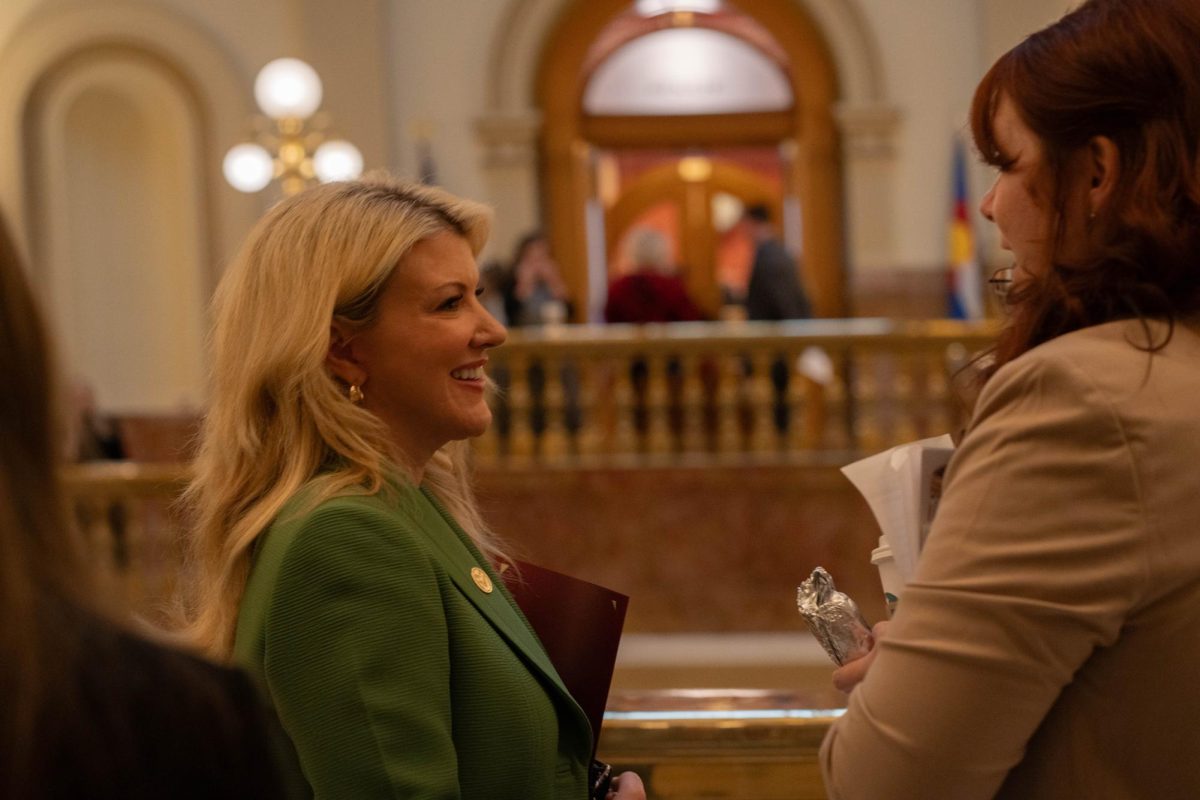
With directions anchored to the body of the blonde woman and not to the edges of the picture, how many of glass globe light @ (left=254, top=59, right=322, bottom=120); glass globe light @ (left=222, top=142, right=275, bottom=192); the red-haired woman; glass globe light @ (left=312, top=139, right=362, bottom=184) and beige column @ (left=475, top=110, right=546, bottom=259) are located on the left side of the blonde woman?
4

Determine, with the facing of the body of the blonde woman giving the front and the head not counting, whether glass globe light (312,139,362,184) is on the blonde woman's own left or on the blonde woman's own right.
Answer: on the blonde woman's own left

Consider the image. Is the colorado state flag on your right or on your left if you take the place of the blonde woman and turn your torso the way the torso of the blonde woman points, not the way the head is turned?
on your left

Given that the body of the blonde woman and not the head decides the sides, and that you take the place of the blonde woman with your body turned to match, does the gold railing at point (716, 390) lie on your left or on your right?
on your left

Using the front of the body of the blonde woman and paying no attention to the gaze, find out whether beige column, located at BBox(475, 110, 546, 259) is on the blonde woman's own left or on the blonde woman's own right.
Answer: on the blonde woman's own left

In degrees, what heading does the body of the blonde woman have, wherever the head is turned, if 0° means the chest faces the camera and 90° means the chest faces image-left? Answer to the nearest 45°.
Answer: approximately 270°

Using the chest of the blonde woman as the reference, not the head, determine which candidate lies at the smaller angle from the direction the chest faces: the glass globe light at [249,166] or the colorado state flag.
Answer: the colorado state flag

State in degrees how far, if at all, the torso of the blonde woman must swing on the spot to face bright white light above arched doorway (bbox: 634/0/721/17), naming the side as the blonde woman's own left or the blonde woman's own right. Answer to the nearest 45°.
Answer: approximately 90° to the blonde woman's own left

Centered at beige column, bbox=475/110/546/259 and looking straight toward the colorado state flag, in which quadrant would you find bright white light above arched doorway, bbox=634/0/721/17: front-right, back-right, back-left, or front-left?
front-left

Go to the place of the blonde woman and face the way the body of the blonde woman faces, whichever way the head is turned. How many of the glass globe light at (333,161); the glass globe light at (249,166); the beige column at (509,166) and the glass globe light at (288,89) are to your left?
4

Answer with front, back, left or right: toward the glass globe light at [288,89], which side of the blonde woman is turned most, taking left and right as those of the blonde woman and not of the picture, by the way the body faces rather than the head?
left

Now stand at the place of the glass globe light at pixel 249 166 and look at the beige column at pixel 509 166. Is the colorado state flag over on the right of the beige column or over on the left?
right

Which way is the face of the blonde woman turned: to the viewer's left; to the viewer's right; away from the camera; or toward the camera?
to the viewer's right

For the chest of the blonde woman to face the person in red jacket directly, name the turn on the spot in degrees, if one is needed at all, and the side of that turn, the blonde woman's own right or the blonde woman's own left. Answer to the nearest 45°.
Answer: approximately 90° to the blonde woman's own left

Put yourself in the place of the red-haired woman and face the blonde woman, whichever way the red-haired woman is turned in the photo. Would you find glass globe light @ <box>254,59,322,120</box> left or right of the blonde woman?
right

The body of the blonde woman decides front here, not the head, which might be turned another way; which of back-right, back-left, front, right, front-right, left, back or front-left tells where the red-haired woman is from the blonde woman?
front-right
